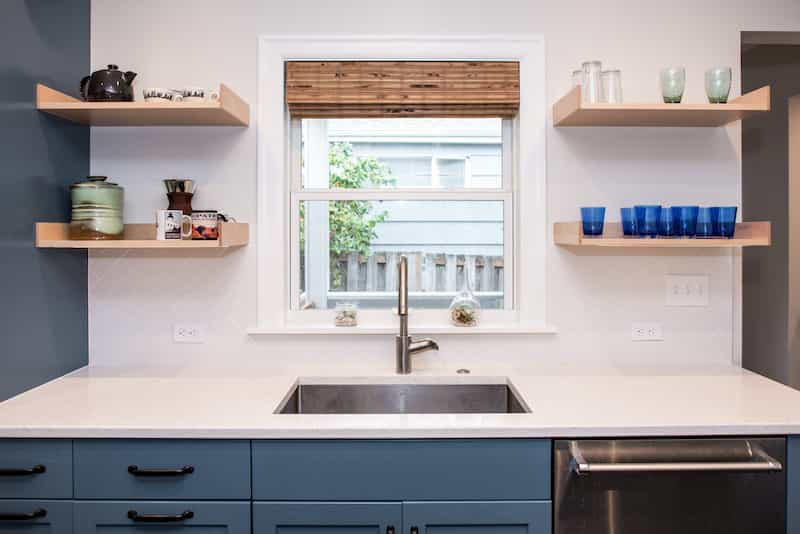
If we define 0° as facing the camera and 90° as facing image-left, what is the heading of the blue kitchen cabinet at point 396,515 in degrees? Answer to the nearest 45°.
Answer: approximately 0°

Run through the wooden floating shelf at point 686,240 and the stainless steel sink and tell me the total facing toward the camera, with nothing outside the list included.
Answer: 2

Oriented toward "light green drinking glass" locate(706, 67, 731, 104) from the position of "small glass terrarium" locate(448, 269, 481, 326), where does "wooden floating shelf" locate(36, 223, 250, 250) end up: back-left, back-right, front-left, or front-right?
back-right

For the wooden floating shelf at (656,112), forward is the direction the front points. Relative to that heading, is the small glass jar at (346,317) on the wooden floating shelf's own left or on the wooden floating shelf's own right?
on the wooden floating shelf's own right

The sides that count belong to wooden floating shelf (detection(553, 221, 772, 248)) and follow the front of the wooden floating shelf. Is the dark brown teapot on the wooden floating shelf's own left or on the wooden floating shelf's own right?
on the wooden floating shelf's own right

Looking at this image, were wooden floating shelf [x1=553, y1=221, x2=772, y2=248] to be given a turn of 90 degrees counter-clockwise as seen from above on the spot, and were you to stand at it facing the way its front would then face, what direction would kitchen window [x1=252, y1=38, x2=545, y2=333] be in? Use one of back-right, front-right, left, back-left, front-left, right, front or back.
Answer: back
